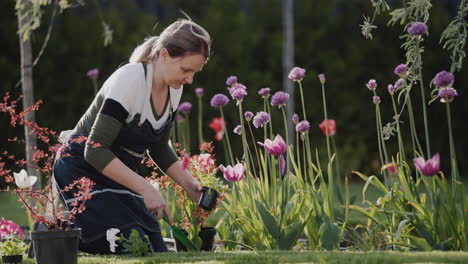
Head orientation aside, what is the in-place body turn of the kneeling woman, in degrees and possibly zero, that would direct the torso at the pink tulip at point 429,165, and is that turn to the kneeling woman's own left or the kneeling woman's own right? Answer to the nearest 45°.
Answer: approximately 45° to the kneeling woman's own left

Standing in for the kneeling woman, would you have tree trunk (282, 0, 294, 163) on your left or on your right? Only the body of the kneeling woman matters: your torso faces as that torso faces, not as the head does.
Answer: on your left

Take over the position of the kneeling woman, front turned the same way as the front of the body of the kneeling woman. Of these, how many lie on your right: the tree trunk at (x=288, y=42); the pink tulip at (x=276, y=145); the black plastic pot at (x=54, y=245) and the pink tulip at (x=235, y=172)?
1

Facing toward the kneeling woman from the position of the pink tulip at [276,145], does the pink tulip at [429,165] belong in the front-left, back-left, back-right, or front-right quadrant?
back-left

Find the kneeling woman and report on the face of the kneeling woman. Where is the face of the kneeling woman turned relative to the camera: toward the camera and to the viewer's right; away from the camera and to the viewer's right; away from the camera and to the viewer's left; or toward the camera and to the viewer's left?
toward the camera and to the viewer's right

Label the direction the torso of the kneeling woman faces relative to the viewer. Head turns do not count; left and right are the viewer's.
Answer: facing the viewer and to the right of the viewer

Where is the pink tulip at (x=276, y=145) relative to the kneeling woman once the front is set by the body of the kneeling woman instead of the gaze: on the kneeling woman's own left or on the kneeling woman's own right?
on the kneeling woman's own left

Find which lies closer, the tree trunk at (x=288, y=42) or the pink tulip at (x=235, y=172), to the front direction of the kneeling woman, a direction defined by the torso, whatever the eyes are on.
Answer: the pink tulip
